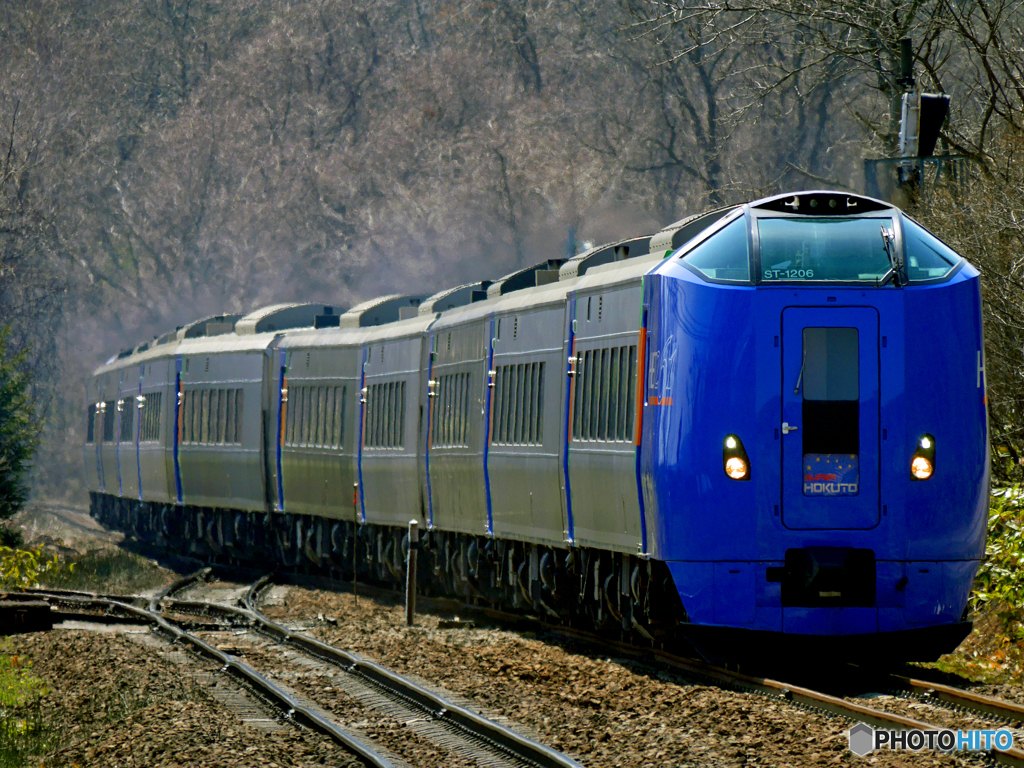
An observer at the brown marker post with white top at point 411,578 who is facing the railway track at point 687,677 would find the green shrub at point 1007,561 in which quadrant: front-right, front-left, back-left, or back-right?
front-left

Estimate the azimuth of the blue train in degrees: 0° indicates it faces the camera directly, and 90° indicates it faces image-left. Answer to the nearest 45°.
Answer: approximately 315°
